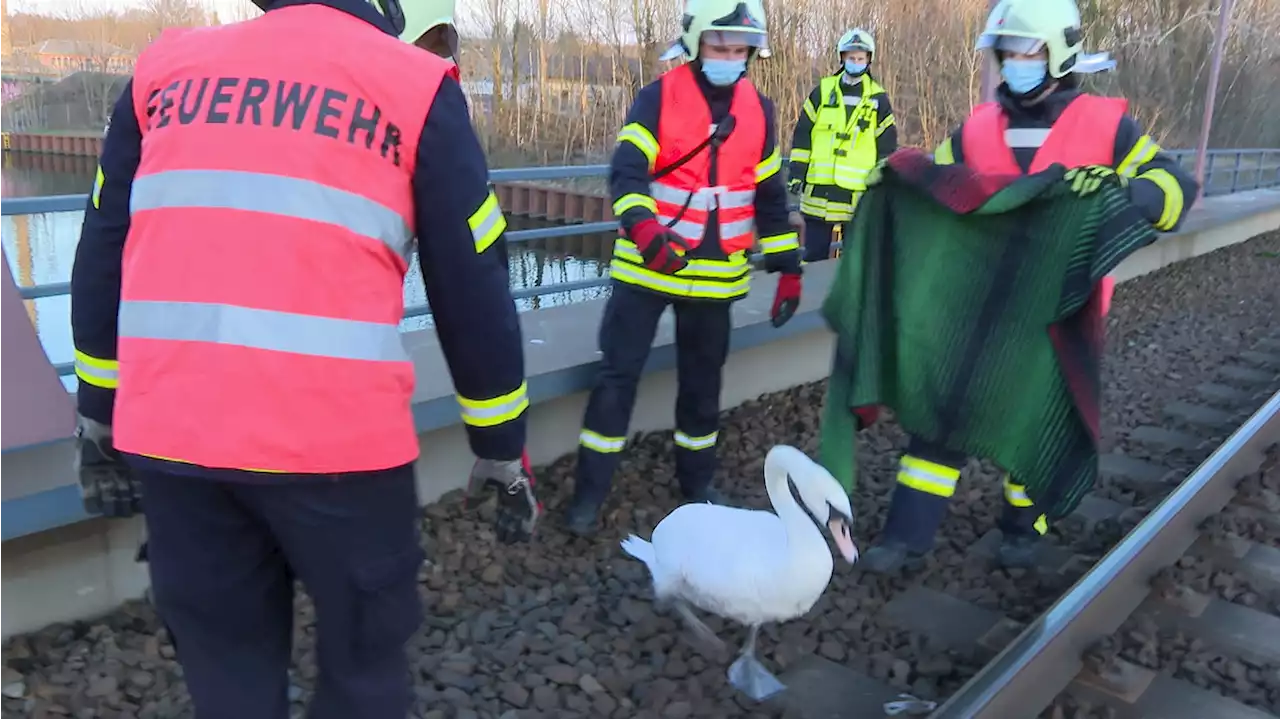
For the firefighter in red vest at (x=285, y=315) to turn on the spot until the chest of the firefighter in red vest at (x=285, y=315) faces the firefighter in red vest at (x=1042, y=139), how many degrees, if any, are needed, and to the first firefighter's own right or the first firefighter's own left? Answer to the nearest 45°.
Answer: approximately 45° to the first firefighter's own right

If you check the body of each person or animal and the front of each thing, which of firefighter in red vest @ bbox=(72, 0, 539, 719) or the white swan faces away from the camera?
the firefighter in red vest

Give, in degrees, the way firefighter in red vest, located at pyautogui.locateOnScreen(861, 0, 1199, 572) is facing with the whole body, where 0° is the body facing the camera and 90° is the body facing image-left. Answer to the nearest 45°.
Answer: approximately 45°

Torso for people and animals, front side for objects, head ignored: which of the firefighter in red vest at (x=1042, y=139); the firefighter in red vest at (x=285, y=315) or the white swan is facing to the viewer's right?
the white swan

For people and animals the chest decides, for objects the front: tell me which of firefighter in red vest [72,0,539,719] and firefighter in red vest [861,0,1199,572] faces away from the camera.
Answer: firefighter in red vest [72,0,539,719]

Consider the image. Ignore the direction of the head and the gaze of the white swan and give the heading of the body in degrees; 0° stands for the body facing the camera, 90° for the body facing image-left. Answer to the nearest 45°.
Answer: approximately 270°

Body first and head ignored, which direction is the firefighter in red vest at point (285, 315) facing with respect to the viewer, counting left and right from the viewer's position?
facing away from the viewer

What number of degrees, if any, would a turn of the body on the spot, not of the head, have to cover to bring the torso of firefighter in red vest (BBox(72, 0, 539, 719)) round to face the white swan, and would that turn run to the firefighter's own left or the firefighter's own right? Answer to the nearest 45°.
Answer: approximately 45° to the firefighter's own right
